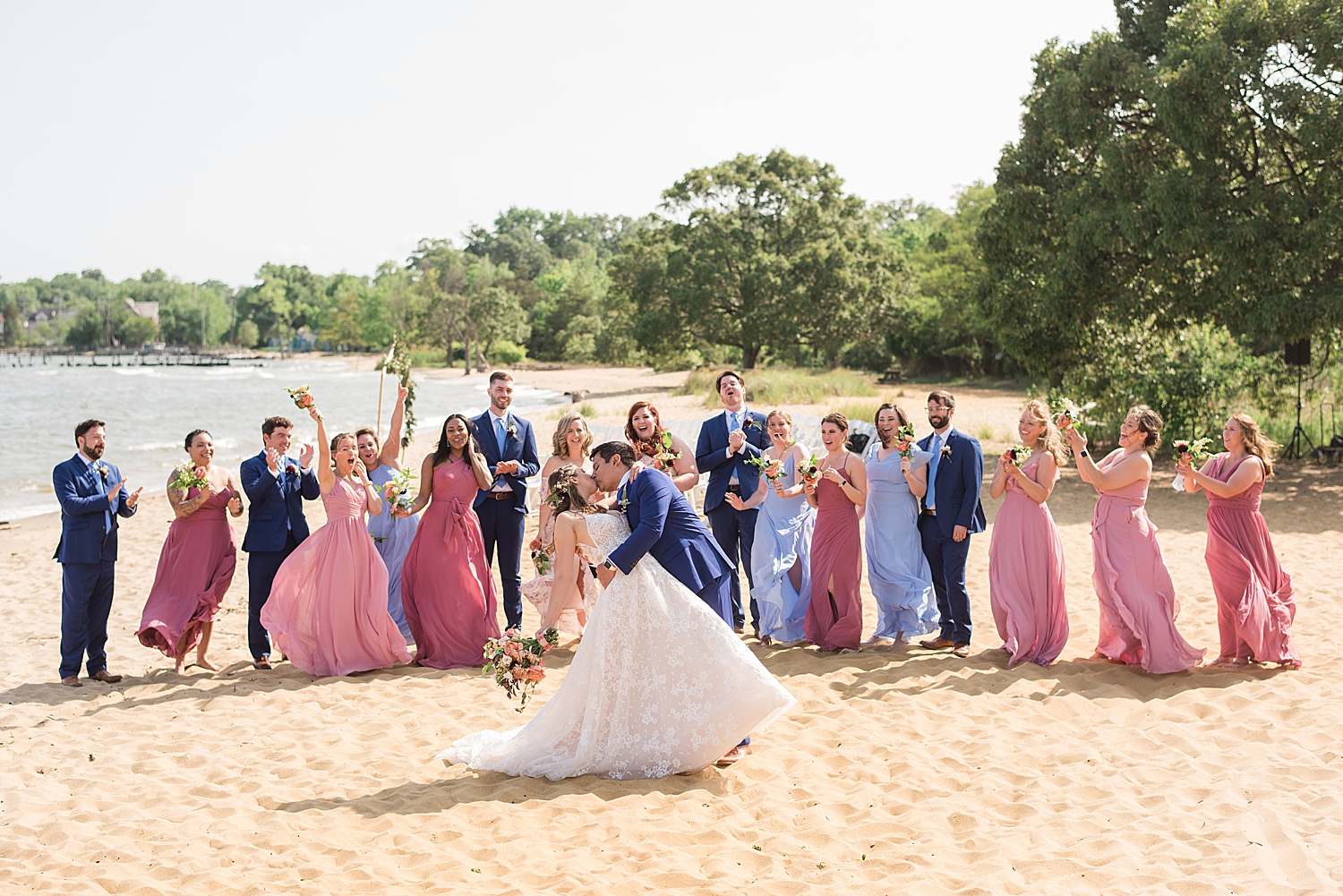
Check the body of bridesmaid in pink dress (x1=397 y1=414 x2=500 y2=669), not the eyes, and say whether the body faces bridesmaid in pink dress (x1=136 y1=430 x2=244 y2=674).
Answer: no

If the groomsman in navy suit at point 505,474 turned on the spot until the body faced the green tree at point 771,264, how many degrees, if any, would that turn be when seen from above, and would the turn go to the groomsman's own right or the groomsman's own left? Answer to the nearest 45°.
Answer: approximately 180°

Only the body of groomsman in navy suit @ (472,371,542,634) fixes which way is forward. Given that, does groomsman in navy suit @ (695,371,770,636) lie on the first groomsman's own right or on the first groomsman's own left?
on the first groomsman's own left

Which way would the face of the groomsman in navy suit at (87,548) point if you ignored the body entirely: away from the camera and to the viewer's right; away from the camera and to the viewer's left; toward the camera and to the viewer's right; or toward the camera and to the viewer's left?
toward the camera and to the viewer's right

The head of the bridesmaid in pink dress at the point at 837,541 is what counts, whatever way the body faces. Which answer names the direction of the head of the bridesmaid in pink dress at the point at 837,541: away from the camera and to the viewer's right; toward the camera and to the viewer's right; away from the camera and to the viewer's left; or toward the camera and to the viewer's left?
toward the camera and to the viewer's left

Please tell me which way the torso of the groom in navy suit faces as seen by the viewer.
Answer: to the viewer's left

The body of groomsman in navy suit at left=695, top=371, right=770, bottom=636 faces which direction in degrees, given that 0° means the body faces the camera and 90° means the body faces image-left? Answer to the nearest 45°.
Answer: approximately 0°

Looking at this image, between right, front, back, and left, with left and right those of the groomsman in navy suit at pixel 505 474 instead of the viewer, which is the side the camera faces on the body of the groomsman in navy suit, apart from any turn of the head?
front

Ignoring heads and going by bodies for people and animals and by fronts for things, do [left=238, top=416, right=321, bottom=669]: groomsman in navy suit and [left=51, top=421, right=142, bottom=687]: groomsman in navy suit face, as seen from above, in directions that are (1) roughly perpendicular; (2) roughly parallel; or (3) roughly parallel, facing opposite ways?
roughly parallel

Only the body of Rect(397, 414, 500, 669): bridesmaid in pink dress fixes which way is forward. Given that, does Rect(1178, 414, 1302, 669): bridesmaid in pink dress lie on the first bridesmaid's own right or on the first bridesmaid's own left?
on the first bridesmaid's own left

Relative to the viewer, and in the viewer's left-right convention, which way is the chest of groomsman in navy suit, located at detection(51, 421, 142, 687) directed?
facing the viewer and to the right of the viewer

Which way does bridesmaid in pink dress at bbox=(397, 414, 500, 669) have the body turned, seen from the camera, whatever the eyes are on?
toward the camera

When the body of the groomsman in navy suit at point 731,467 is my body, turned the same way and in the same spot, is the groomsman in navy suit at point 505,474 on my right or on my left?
on my right

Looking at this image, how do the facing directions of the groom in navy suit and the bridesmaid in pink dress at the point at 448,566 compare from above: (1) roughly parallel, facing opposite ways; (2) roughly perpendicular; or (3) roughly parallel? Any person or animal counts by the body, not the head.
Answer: roughly perpendicular

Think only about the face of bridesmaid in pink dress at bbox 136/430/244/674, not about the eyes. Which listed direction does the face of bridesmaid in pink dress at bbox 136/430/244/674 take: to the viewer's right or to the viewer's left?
to the viewer's right

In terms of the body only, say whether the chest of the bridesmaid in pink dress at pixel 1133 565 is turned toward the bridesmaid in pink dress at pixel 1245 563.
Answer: no

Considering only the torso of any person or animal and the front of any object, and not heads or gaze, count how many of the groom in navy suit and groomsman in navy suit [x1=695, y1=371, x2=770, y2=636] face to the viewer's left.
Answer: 1

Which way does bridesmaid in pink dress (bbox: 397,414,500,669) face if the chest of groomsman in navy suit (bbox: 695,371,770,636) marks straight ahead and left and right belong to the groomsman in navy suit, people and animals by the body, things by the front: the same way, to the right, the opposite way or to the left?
the same way
